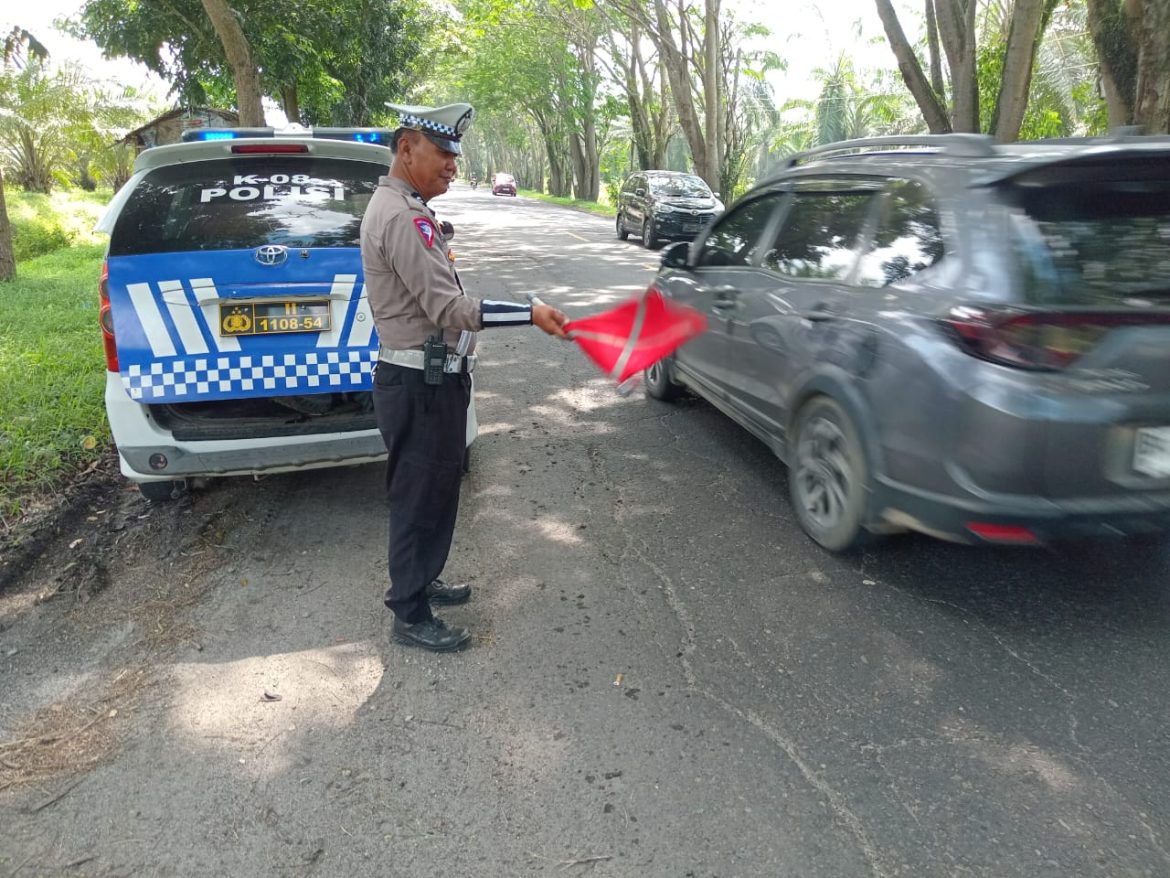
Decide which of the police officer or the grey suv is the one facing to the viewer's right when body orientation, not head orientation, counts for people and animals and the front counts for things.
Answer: the police officer

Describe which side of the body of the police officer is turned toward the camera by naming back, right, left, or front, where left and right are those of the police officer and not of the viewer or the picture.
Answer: right

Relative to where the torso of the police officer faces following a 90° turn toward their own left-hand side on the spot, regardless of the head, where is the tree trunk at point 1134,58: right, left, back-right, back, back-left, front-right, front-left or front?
front-right

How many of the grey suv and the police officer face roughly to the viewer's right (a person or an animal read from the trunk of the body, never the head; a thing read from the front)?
1

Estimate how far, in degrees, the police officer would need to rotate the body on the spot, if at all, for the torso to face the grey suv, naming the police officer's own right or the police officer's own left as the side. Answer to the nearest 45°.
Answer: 0° — they already face it

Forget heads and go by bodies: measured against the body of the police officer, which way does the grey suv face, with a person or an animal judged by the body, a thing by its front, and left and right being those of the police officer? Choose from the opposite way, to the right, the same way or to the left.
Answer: to the left

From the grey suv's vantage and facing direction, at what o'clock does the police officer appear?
The police officer is roughly at 8 o'clock from the grey suv.

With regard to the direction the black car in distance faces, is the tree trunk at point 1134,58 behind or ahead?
ahead

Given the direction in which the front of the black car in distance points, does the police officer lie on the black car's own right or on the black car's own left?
on the black car's own right

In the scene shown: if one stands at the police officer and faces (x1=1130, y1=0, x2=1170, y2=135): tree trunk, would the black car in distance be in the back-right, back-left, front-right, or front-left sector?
front-left

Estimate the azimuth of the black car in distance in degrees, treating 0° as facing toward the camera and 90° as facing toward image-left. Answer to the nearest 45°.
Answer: approximately 315°

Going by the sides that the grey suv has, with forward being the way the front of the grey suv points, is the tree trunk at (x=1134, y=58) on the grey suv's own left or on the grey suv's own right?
on the grey suv's own right

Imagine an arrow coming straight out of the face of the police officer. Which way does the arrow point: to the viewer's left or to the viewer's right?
to the viewer's right

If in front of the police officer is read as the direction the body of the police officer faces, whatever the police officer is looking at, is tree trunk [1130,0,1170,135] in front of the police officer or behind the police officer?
in front

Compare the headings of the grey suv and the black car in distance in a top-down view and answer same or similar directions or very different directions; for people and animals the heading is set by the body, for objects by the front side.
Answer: very different directions
